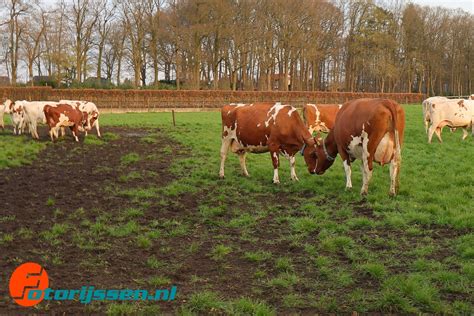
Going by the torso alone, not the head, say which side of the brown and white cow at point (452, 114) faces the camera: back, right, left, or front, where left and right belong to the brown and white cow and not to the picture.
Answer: right

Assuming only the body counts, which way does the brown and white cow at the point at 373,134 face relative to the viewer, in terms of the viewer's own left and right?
facing away from the viewer and to the left of the viewer

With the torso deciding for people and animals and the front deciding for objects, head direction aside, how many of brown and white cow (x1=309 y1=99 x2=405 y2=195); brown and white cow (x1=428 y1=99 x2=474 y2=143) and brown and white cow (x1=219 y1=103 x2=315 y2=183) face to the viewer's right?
2

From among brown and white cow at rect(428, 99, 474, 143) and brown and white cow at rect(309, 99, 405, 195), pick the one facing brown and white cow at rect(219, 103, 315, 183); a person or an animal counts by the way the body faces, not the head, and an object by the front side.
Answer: brown and white cow at rect(309, 99, 405, 195)

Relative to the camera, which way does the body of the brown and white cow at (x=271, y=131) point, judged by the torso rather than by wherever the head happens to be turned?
to the viewer's right

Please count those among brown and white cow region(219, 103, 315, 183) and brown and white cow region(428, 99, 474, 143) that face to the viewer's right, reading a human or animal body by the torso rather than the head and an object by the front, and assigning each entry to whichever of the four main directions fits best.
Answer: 2

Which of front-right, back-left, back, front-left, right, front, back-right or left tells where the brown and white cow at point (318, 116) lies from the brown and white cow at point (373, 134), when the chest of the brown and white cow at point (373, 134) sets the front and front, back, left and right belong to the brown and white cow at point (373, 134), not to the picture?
front-right

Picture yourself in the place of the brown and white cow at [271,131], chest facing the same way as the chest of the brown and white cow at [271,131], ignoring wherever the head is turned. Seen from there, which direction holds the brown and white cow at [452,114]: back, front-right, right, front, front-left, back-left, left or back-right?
front-left
